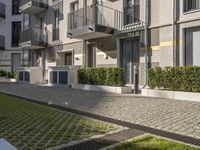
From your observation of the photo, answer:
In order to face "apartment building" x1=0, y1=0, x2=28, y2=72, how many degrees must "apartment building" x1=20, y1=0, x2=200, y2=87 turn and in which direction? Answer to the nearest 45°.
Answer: approximately 90° to its right

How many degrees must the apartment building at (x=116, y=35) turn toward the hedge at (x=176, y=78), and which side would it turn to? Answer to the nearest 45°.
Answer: approximately 90° to its left

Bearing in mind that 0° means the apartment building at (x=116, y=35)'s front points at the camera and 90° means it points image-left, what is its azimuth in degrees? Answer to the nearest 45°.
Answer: approximately 45°

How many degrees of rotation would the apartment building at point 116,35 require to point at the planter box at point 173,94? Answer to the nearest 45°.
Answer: approximately 90° to its left
